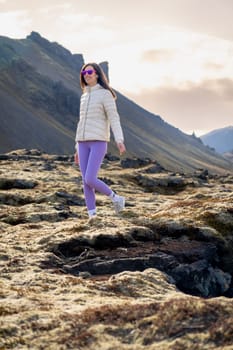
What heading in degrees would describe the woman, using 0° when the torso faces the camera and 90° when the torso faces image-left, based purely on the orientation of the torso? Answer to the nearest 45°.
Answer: approximately 45°
